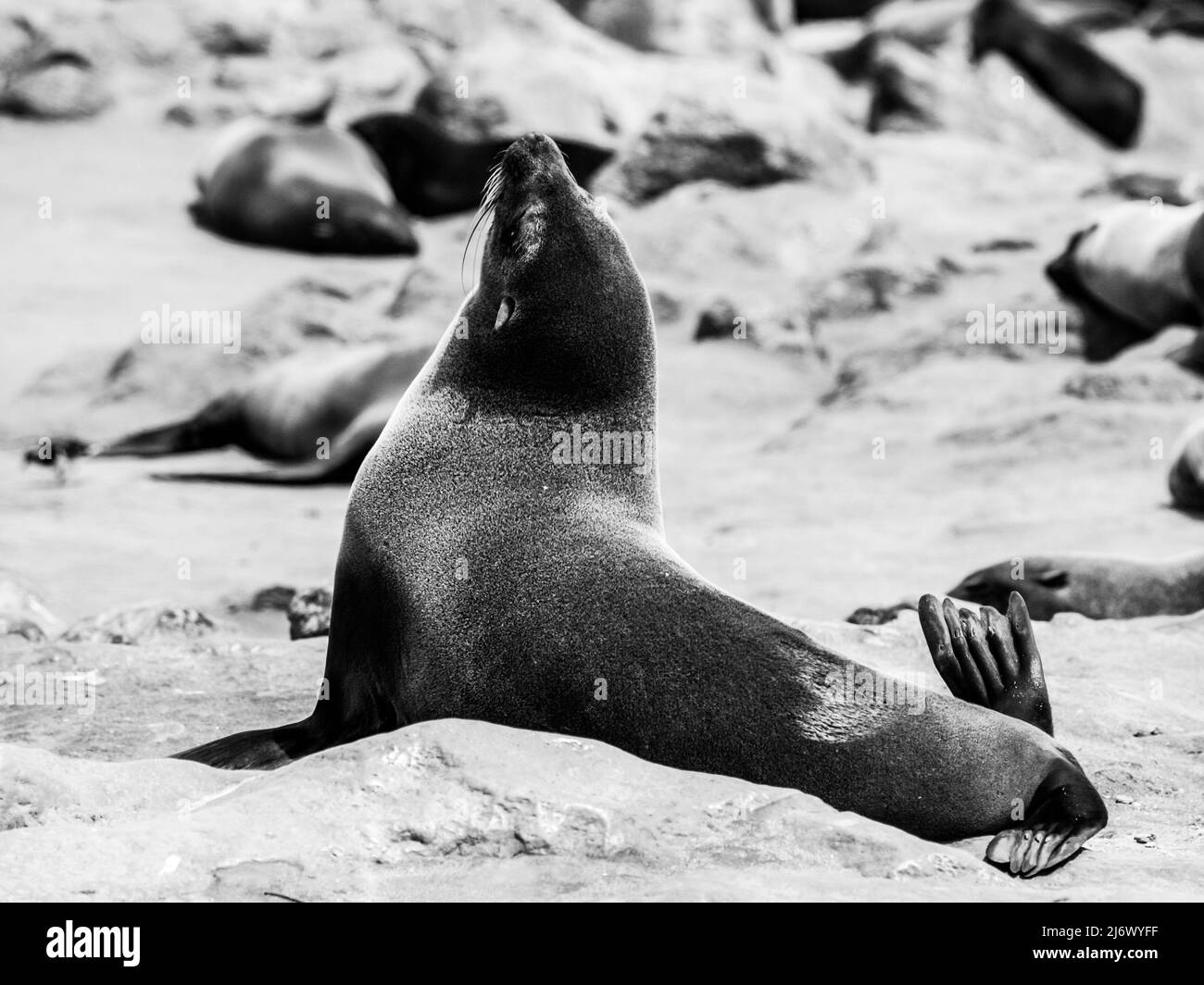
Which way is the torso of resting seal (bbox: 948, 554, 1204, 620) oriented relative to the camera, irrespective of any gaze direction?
to the viewer's left

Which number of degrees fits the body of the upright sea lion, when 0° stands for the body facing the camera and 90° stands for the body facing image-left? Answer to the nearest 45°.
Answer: approximately 135°

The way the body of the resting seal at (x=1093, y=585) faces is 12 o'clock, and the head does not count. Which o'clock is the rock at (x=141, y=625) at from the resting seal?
The rock is roughly at 11 o'clock from the resting seal.

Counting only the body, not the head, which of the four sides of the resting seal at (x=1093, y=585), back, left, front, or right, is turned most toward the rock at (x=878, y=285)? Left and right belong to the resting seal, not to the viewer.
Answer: right
